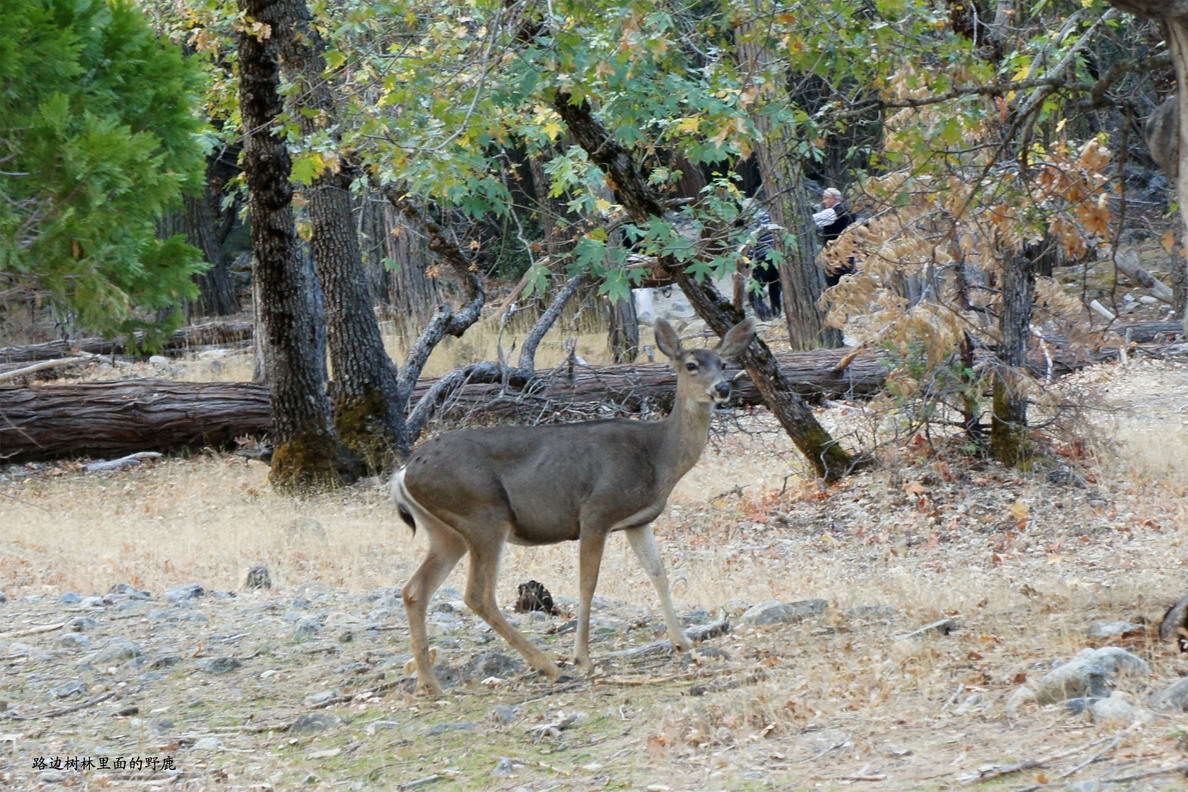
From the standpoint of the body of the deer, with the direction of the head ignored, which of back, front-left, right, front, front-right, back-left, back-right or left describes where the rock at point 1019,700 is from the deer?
front-right

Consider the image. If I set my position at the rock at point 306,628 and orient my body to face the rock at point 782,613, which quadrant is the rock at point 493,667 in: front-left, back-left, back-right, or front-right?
front-right

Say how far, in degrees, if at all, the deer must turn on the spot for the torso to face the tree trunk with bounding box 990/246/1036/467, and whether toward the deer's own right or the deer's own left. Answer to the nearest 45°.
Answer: approximately 45° to the deer's own left

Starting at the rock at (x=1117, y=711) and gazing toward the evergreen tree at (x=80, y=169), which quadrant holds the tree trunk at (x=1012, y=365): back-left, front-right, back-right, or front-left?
front-right

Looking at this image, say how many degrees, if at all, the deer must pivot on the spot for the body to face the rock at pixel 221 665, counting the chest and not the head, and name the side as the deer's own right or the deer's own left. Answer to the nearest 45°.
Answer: approximately 180°

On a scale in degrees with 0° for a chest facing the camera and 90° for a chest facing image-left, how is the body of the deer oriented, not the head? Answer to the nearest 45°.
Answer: approximately 270°

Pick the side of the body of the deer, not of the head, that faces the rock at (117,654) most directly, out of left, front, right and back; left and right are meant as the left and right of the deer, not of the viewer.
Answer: back

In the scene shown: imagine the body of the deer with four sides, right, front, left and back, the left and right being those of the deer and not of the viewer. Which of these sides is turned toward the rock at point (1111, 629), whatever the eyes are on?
front

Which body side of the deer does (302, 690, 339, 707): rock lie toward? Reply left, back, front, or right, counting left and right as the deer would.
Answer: back

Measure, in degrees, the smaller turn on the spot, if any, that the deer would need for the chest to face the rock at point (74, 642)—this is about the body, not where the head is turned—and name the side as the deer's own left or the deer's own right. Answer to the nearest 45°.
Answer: approximately 180°

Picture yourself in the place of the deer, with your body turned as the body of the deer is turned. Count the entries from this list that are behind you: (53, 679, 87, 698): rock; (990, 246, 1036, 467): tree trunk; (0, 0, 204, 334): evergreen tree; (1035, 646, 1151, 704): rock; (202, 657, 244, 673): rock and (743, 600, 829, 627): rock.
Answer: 3

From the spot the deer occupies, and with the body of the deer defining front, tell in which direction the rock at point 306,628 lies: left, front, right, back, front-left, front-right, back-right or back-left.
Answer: back-left

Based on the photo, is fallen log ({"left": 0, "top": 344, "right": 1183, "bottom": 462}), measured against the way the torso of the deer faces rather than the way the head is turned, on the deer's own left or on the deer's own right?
on the deer's own left

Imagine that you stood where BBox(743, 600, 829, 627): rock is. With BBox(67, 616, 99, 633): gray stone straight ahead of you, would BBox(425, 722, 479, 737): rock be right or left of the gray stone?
left
